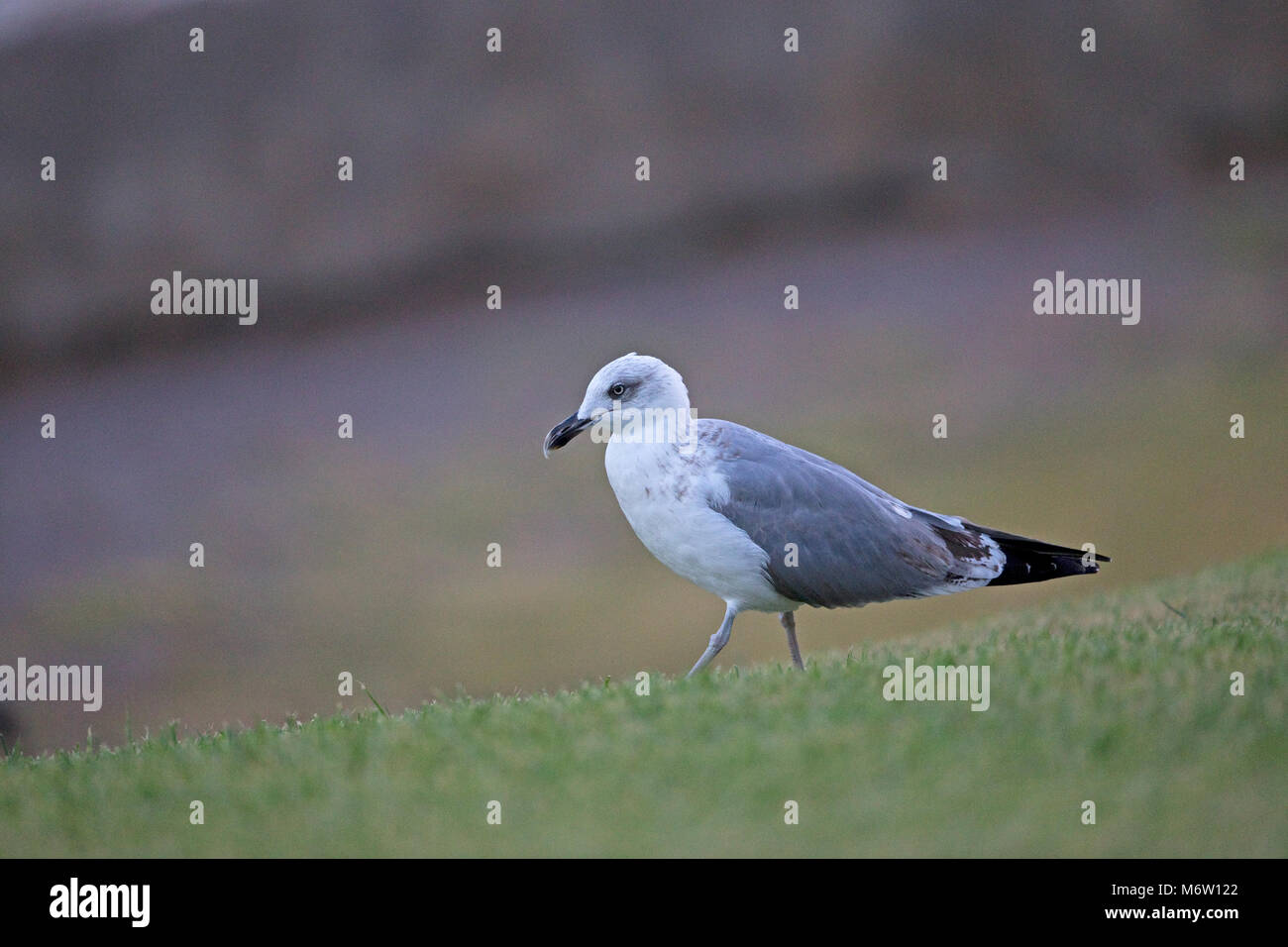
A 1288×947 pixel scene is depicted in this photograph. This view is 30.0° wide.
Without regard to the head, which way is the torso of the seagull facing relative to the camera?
to the viewer's left
